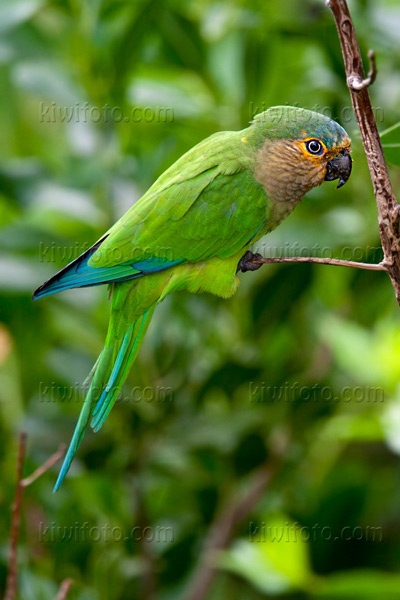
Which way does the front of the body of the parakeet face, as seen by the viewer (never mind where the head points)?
to the viewer's right

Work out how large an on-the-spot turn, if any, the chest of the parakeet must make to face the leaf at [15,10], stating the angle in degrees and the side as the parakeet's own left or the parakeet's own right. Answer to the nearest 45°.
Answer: approximately 135° to the parakeet's own left
